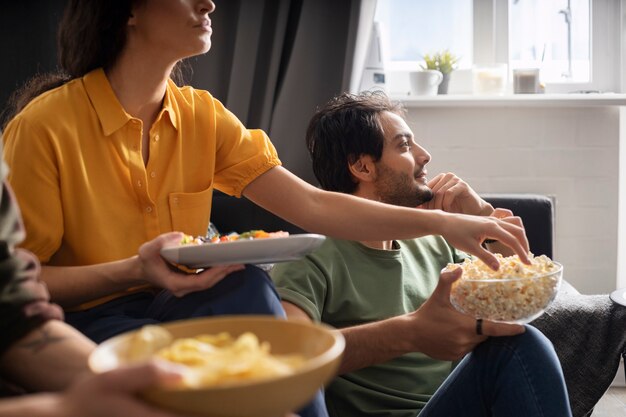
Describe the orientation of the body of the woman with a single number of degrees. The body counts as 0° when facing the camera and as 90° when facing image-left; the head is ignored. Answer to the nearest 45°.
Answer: approximately 315°

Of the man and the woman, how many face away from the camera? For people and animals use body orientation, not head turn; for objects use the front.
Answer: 0

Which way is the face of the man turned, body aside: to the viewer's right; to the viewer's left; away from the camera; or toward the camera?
to the viewer's right

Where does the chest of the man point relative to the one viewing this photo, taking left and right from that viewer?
facing the viewer and to the right of the viewer

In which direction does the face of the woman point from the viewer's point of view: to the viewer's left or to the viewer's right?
to the viewer's right

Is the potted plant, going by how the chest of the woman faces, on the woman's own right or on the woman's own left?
on the woman's own left
